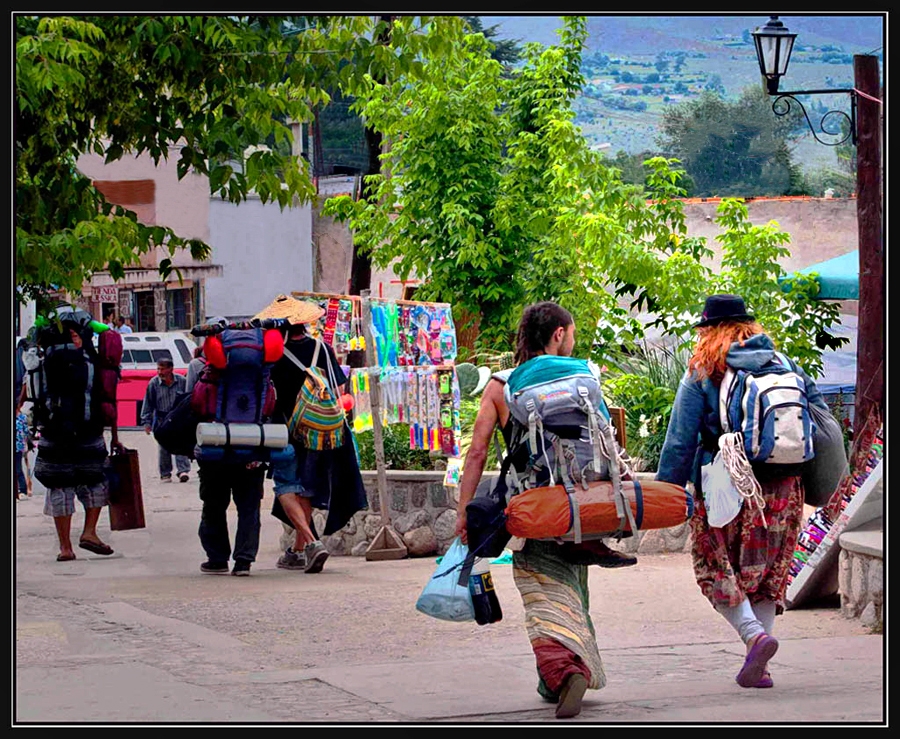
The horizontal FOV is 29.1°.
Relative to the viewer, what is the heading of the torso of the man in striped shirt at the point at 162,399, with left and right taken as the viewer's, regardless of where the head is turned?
facing the viewer

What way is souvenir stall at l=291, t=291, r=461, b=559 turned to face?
toward the camera

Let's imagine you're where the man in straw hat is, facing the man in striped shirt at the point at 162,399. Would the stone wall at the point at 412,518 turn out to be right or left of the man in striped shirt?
right

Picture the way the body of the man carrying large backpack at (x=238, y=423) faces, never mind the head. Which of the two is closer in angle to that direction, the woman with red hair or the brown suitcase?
the brown suitcase

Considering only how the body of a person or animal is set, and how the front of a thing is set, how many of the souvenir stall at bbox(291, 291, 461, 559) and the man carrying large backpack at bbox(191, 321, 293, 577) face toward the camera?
1

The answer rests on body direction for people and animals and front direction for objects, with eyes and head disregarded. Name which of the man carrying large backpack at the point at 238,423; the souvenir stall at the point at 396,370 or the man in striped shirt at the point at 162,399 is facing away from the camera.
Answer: the man carrying large backpack

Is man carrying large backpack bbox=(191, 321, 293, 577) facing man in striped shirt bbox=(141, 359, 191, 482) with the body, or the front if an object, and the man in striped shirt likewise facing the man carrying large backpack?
yes

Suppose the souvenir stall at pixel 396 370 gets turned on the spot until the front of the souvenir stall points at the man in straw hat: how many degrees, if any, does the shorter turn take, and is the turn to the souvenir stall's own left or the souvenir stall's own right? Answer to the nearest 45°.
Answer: approximately 45° to the souvenir stall's own right

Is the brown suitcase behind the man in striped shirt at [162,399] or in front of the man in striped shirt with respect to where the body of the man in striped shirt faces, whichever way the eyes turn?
in front

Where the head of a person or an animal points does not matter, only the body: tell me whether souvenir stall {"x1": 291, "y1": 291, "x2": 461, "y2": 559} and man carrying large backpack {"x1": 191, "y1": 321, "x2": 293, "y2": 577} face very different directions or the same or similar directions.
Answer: very different directions

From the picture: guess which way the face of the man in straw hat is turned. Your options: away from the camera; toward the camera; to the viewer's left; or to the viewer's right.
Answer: away from the camera

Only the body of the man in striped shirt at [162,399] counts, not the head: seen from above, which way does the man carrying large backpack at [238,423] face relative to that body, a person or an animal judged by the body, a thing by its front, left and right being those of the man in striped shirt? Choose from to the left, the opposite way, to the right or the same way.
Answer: the opposite way

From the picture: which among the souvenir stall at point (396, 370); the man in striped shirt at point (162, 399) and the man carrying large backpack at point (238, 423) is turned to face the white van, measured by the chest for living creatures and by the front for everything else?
the man carrying large backpack

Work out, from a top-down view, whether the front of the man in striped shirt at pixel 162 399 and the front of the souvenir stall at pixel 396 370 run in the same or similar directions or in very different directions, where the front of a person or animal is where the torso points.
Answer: same or similar directions

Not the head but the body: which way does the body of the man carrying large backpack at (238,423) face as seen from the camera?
away from the camera

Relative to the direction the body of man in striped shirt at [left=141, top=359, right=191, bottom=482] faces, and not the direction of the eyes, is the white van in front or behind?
behind

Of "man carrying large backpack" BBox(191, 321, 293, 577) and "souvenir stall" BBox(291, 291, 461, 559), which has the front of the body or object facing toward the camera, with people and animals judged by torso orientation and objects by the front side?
the souvenir stall

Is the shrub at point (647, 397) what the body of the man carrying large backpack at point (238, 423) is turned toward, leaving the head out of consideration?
no

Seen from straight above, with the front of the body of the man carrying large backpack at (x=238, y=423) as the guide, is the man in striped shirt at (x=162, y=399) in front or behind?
in front
